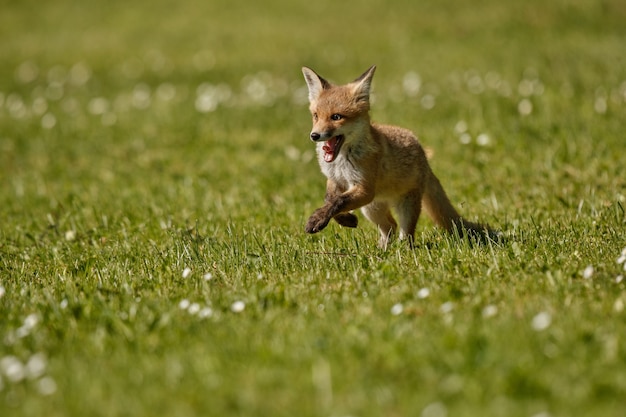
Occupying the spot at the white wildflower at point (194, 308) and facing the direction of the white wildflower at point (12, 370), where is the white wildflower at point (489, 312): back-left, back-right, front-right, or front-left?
back-left

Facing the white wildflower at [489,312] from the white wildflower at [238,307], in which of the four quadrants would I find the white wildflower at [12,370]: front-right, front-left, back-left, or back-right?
back-right

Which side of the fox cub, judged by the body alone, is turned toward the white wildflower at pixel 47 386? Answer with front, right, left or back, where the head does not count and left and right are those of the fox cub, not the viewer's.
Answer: front

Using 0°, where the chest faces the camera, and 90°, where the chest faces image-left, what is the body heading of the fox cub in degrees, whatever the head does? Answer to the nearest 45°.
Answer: approximately 45°

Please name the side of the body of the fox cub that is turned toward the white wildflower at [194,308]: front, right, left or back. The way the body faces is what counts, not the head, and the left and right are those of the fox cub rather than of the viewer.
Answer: front

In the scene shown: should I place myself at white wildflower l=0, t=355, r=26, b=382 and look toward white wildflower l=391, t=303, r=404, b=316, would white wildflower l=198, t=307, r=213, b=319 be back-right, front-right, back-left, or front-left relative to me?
front-left

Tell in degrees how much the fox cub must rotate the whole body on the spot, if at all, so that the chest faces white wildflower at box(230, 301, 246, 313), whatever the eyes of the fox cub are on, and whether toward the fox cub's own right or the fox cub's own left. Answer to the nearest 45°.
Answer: approximately 45° to the fox cub's own left

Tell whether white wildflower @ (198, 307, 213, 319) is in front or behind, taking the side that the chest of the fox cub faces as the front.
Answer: in front
